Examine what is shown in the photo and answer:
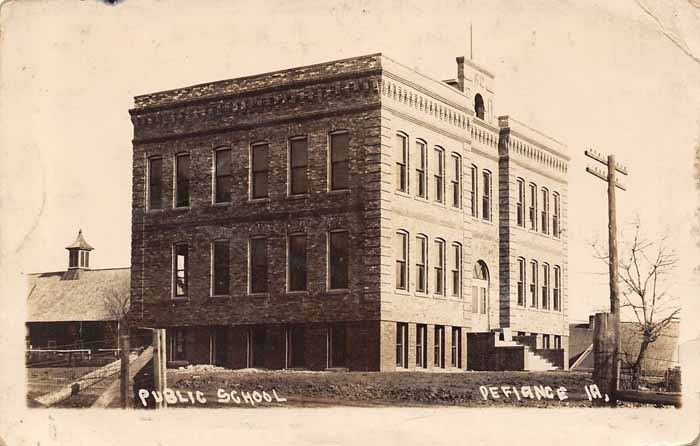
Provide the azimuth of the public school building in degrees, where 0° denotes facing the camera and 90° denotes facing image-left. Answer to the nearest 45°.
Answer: approximately 315°

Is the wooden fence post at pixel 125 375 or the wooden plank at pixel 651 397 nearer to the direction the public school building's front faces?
the wooden plank

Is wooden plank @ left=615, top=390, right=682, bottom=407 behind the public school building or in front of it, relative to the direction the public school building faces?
in front

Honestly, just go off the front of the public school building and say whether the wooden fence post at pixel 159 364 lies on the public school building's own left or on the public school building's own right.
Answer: on the public school building's own right

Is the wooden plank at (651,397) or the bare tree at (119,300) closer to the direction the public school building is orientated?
the wooden plank

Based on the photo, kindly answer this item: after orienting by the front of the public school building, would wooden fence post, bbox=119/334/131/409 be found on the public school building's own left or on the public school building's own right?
on the public school building's own right

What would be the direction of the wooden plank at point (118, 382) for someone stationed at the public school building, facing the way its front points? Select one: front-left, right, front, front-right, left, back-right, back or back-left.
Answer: right

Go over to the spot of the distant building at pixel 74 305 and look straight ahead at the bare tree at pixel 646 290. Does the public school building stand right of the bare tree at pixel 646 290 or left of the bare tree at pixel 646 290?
left

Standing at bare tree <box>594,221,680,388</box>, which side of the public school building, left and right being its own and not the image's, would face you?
front

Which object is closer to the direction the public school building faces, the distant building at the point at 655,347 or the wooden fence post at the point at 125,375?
the distant building
